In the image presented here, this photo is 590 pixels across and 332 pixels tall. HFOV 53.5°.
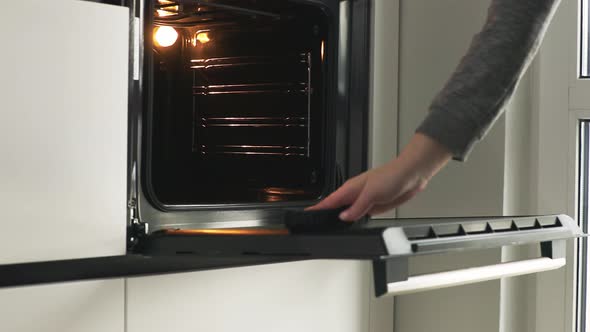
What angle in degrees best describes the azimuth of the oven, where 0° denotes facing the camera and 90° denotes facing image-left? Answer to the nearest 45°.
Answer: approximately 315°

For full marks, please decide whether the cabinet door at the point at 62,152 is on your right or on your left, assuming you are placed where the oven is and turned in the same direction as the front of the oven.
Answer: on your right

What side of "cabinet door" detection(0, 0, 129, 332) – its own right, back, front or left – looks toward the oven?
left

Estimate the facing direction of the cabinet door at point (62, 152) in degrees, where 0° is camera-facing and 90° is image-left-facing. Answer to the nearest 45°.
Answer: approximately 315°
